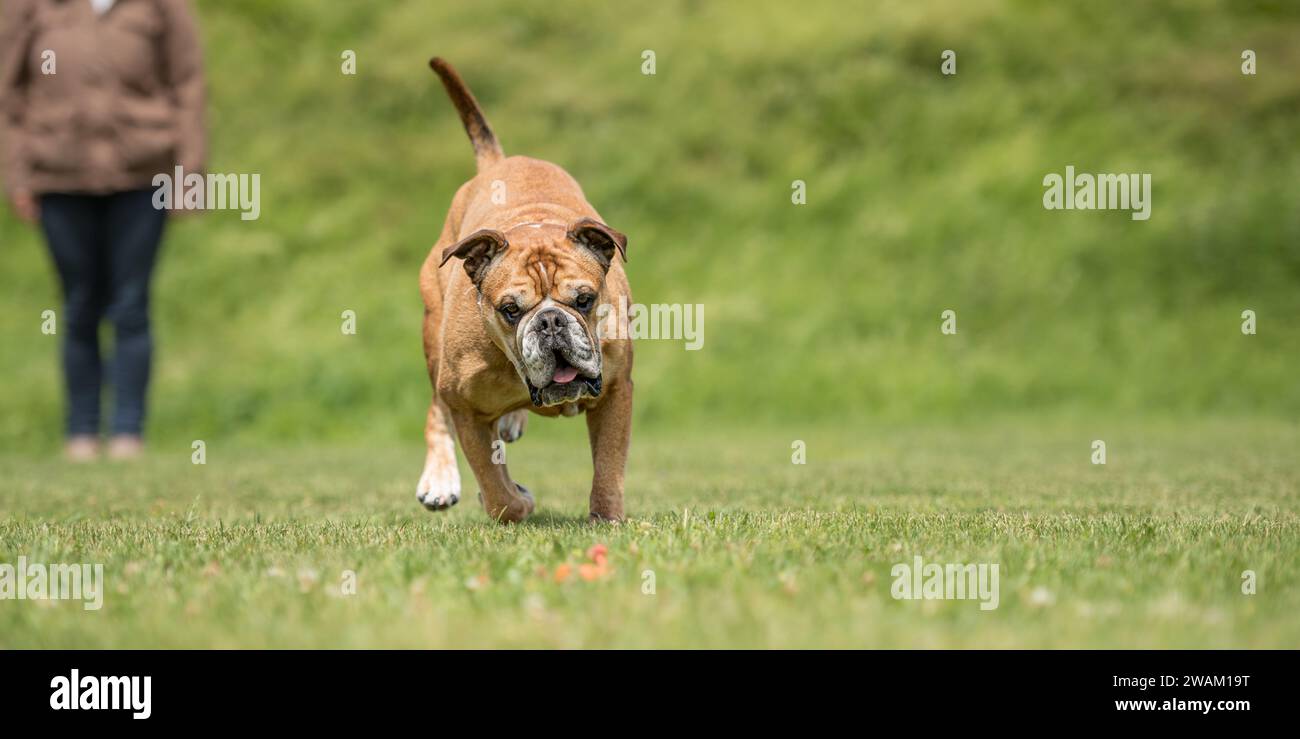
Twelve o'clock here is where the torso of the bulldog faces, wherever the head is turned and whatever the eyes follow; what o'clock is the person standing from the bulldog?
The person standing is roughly at 5 o'clock from the bulldog.

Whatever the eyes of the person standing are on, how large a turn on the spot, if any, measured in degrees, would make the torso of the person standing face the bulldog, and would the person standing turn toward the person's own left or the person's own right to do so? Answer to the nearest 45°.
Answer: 0° — they already face it

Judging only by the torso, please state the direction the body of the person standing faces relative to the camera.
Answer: toward the camera

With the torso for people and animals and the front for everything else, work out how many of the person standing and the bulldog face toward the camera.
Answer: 2

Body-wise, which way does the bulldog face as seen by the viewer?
toward the camera
